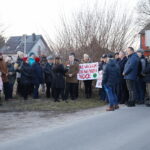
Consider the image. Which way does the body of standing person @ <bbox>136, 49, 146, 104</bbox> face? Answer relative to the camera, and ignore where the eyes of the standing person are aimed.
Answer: to the viewer's left

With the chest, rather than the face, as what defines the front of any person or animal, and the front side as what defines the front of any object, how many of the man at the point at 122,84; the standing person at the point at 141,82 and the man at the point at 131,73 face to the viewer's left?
3

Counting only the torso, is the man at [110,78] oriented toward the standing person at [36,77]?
yes

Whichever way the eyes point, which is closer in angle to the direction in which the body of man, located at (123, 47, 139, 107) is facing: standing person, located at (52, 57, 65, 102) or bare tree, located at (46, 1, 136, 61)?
the standing person

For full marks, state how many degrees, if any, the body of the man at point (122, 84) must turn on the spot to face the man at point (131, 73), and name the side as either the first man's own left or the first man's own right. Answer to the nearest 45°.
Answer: approximately 90° to the first man's own left

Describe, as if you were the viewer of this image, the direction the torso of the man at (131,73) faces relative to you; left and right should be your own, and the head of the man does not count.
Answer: facing to the left of the viewer

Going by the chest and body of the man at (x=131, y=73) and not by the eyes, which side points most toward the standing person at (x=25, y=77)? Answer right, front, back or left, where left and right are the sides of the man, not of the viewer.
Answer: front

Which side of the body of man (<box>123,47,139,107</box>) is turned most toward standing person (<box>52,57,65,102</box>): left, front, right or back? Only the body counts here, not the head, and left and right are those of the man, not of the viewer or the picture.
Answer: front

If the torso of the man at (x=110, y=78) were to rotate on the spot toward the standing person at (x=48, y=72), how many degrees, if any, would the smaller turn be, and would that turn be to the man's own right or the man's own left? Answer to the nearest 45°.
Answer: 0° — they already face them

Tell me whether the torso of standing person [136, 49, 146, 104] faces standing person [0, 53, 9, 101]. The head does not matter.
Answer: yes

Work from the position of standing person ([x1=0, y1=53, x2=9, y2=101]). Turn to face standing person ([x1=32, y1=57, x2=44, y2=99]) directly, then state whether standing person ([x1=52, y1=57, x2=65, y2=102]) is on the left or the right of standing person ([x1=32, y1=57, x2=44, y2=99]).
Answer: right
